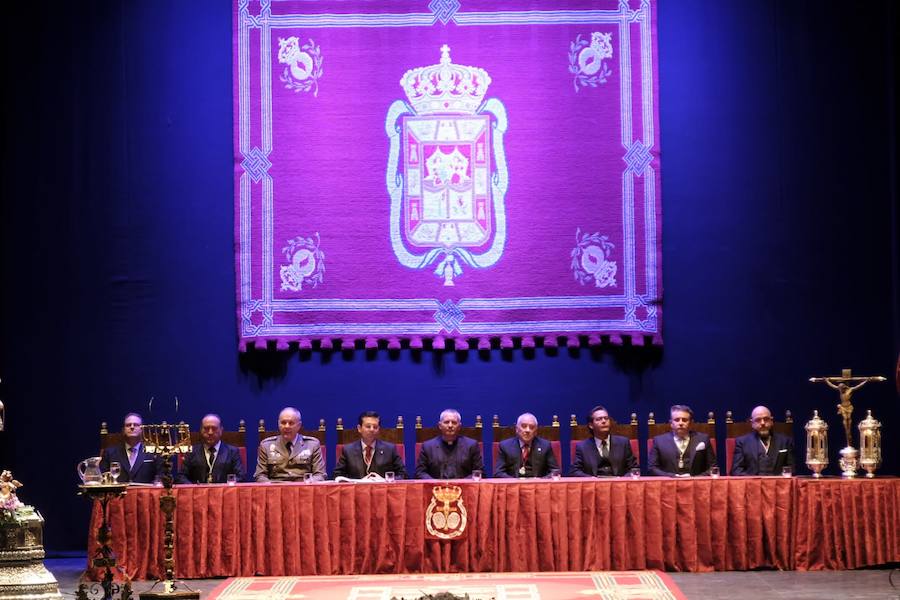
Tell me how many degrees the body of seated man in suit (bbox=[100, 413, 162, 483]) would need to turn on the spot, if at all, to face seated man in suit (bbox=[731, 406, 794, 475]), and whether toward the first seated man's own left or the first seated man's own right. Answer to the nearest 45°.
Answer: approximately 90° to the first seated man's own left

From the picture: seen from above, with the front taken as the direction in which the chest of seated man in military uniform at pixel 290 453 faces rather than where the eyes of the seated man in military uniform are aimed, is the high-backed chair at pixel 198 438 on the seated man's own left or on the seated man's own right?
on the seated man's own right

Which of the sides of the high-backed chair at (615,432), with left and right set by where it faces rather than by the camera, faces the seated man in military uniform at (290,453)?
right

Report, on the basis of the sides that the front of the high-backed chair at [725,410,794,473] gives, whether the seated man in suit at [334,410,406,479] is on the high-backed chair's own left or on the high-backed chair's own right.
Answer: on the high-backed chair's own right

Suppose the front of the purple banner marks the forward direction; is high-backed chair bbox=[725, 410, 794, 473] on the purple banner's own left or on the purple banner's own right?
on the purple banner's own left

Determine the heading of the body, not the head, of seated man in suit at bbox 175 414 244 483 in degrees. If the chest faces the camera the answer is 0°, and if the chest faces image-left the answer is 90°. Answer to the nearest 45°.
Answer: approximately 0°

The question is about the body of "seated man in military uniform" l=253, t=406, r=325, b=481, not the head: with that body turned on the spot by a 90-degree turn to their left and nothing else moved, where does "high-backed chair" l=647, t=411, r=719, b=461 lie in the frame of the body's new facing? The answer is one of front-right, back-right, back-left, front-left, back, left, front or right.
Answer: front
